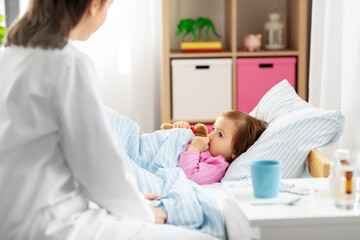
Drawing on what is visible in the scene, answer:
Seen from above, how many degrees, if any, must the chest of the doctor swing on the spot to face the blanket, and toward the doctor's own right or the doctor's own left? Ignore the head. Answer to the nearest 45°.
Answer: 0° — they already face it

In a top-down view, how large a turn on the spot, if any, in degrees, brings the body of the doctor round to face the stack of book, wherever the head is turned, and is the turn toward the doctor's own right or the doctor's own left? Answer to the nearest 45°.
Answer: approximately 45° to the doctor's own left

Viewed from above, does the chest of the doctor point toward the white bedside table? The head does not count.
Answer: no

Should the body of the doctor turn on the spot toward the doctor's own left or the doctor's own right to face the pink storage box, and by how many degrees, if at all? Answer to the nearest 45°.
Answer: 0° — they already face it

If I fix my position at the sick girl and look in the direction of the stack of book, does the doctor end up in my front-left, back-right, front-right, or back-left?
back-left

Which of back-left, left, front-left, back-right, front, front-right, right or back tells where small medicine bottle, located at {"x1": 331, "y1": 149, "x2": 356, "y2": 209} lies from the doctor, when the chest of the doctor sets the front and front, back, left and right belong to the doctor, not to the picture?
front-right

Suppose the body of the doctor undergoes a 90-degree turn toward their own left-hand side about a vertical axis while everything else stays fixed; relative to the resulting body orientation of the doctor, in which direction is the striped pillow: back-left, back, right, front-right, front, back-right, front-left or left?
right

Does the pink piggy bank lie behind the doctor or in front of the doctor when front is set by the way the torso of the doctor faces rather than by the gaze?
in front

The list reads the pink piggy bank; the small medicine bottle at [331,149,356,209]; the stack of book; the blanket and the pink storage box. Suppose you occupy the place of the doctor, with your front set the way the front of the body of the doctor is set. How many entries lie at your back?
0

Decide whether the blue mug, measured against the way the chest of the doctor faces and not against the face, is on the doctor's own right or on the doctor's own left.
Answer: on the doctor's own right

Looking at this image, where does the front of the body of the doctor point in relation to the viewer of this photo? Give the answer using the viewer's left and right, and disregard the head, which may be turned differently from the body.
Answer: facing away from the viewer and to the right of the viewer

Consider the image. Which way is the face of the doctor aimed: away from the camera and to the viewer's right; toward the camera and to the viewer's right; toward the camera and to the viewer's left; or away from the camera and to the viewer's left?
away from the camera and to the viewer's right
